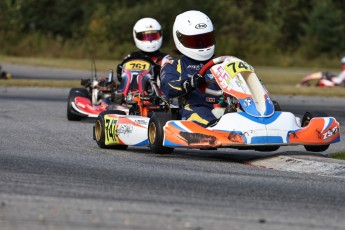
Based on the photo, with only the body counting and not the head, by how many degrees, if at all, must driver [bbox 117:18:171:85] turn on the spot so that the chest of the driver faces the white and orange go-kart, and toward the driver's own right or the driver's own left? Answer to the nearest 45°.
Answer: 0° — they already face it

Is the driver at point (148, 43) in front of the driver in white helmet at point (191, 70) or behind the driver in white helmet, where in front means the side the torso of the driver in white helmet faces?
behind

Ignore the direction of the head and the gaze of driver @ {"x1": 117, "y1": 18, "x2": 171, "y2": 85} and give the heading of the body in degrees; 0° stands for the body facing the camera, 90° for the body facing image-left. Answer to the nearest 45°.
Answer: approximately 0°
